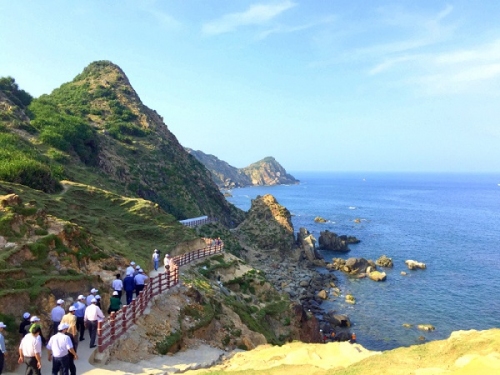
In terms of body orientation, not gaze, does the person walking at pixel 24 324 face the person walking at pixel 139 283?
yes

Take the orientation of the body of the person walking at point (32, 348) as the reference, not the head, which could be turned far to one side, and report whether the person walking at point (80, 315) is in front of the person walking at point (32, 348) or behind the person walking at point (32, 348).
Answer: in front

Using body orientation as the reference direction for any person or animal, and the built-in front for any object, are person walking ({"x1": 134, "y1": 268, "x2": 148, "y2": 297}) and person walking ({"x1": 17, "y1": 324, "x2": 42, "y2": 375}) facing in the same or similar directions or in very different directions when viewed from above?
same or similar directions

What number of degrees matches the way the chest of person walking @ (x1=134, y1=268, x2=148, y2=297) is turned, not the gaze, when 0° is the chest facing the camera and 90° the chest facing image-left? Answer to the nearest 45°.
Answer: approximately 225°

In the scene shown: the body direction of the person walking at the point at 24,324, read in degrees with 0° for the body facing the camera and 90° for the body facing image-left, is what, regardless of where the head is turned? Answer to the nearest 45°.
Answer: approximately 225°

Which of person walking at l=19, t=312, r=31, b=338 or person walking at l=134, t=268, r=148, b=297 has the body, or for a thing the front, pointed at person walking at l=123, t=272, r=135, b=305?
person walking at l=19, t=312, r=31, b=338

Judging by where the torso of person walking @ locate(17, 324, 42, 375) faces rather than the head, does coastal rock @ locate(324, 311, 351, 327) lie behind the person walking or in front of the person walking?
in front

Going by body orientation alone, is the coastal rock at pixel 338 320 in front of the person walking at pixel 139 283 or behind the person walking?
in front

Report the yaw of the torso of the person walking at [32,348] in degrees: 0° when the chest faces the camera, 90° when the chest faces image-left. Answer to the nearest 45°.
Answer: approximately 225°

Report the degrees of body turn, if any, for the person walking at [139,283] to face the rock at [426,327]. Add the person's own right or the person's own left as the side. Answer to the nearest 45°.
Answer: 0° — they already face it

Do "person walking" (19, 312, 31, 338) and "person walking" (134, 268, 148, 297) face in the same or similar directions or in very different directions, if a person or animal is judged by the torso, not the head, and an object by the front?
same or similar directions

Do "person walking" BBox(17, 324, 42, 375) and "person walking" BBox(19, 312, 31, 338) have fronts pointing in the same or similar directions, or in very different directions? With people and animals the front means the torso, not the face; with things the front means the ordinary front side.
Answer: same or similar directions
